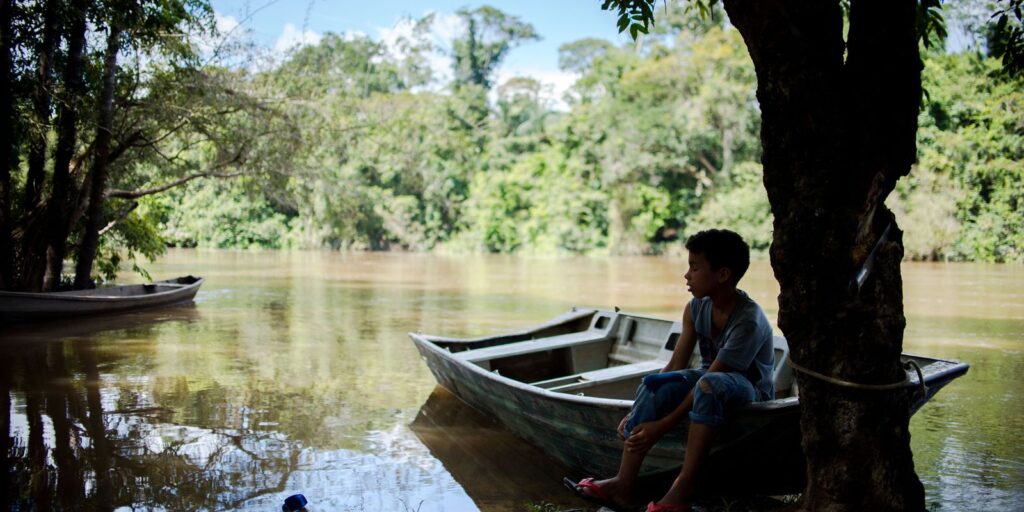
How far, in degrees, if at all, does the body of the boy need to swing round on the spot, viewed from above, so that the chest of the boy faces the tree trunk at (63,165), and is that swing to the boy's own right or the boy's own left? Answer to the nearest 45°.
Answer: approximately 90° to the boy's own right

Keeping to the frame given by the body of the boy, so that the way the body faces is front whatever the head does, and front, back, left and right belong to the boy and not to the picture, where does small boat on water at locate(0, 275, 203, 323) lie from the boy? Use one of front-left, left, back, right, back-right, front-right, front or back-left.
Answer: right

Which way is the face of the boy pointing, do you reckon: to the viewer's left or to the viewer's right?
to the viewer's left

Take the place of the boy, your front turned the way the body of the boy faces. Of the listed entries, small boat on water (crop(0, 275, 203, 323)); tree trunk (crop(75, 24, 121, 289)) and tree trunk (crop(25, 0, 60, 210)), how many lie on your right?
3

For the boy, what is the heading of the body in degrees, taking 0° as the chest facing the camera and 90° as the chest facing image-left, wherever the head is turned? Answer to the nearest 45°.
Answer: approximately 45°

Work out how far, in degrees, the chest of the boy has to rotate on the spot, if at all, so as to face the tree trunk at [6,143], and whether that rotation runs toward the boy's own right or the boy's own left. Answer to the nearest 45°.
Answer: approximately 90° to the boy's own right
